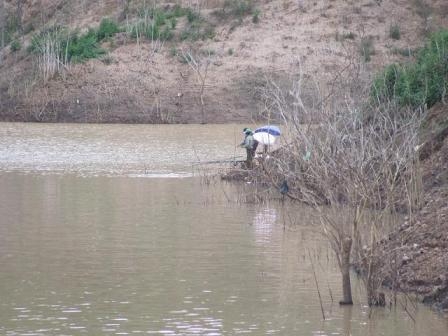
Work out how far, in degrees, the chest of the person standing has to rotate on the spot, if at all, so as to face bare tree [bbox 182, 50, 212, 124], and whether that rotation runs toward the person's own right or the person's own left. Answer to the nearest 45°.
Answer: approximately 90° to the person's own right

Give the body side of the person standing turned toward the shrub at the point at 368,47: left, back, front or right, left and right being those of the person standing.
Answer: right

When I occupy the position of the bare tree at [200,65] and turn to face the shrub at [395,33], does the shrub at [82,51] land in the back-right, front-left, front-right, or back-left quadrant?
back-left

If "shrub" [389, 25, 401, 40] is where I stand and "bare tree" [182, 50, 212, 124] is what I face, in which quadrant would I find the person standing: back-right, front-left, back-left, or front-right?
front-left

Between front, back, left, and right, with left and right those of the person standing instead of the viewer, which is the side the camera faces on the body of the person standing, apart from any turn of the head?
left

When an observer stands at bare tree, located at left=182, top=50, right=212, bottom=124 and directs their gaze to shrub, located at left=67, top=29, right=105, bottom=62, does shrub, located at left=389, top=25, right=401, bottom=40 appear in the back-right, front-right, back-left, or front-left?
back-right

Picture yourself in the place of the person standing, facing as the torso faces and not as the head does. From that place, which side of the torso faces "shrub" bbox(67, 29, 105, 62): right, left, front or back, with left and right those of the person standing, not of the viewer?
right

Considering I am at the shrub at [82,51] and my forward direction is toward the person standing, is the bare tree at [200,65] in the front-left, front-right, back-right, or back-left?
front-left

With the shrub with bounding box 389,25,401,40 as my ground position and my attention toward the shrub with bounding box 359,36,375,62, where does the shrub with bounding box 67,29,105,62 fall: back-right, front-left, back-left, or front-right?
front-right
